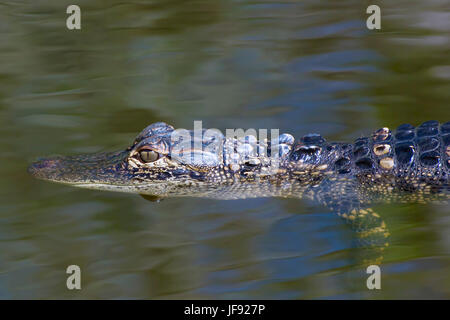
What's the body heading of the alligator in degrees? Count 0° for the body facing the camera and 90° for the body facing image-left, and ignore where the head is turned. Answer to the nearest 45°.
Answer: approximately 90°
